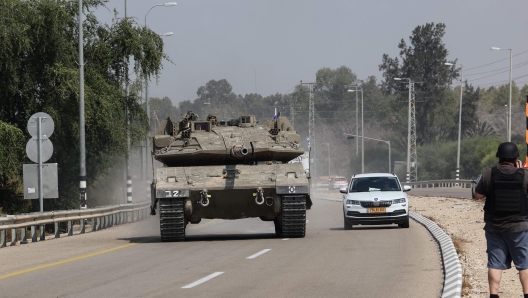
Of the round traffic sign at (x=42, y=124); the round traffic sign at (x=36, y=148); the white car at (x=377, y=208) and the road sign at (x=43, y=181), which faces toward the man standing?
the white car

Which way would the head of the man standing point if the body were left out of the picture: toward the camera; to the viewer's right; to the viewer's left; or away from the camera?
away from the camera

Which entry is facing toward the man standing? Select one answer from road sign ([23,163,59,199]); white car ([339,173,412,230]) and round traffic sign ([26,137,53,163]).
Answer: the white car

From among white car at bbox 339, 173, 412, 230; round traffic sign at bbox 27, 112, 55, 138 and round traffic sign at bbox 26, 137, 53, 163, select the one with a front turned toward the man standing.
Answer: the white car

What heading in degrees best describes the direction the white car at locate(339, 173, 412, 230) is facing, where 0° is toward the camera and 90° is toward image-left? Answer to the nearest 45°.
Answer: approximately 0°

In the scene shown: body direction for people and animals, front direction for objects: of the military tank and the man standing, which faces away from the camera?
the man standing

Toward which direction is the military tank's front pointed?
toward the camera

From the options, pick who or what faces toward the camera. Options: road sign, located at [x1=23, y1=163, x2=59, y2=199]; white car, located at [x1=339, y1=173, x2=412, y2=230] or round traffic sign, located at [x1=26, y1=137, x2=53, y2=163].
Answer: the white car

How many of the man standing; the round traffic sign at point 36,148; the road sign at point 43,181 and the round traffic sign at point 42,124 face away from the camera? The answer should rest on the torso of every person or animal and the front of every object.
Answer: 4

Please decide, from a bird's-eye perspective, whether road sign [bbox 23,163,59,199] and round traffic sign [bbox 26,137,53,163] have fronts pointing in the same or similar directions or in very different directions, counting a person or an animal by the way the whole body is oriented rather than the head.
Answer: same or similar directions

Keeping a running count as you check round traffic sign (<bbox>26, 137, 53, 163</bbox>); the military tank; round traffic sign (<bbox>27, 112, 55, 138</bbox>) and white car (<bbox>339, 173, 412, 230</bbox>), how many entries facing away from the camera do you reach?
2

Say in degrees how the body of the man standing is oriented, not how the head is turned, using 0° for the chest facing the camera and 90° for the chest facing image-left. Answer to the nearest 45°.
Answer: approximately 180°

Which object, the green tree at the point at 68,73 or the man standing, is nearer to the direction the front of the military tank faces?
the man standing

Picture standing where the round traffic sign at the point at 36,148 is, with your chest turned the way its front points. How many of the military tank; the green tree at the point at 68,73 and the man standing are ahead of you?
1
